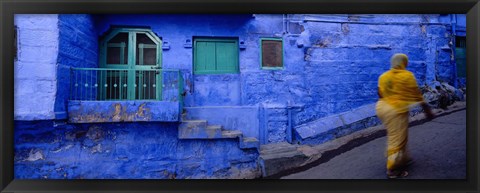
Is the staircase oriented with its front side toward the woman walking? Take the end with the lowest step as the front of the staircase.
yes

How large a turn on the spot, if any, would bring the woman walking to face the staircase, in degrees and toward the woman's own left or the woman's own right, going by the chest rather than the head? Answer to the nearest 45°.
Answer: approximately 90° to the woman's own left

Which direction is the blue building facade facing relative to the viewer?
toward the camera

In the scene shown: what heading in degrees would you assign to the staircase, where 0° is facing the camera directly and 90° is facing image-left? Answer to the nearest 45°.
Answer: approximately 270°

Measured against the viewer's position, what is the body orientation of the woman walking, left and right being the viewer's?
facing away from the viewer and to the right of the viewer
